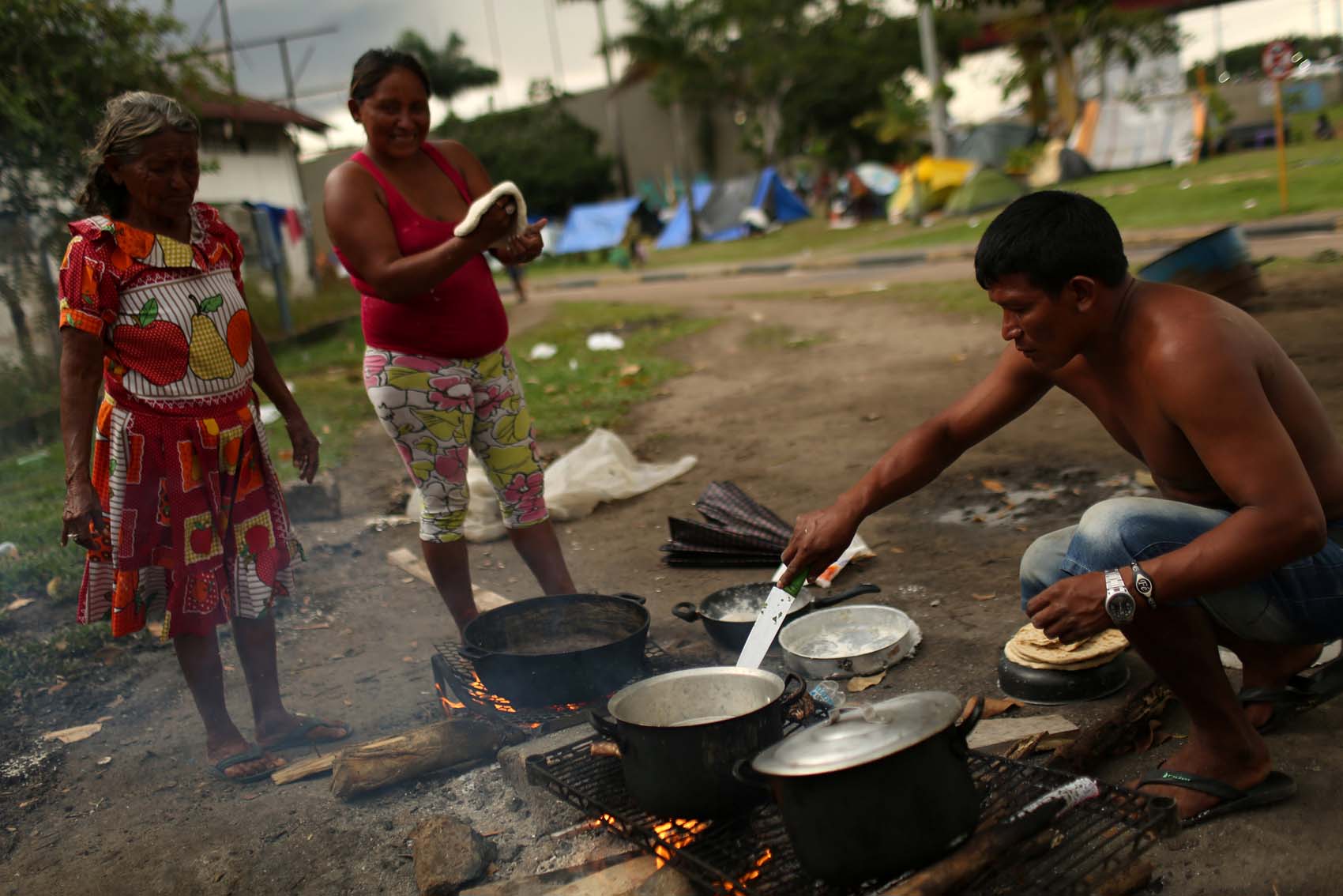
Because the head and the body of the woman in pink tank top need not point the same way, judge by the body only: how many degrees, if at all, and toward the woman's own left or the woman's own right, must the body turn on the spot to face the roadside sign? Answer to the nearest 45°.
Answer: approximately 90° to the woman's own left

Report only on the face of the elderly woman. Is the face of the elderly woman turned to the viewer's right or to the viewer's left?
to the viewer's right

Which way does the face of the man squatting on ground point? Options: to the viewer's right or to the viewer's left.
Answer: to the viewer's left

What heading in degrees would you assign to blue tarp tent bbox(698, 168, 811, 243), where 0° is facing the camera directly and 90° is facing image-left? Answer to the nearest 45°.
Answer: approximately 315°

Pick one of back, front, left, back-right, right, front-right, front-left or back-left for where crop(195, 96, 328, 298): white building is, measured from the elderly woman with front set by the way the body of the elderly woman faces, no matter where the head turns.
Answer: back-left

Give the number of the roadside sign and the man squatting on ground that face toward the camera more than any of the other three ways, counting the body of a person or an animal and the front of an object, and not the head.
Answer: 1

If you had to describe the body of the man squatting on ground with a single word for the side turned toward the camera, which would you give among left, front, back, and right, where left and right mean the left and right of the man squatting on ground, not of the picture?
left
